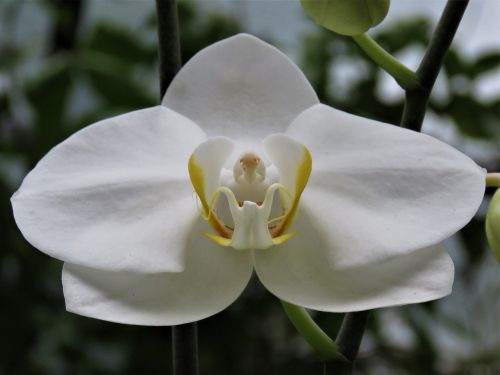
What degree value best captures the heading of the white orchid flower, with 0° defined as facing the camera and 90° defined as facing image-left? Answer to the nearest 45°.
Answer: approximately 0°
